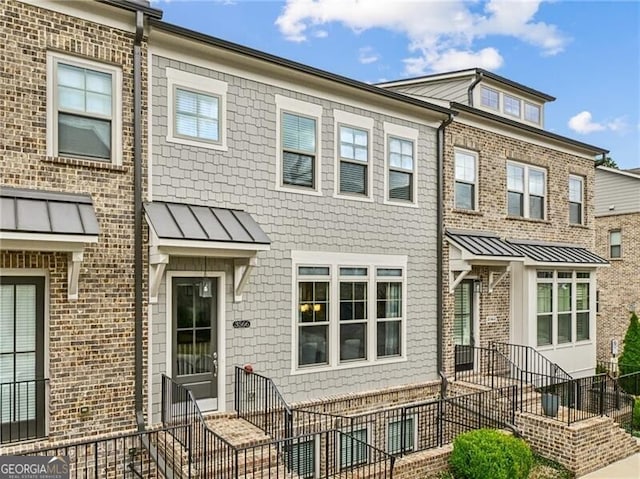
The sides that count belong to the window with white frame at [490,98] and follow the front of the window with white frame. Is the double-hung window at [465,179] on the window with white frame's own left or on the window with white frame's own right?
on the window with white frame's own right

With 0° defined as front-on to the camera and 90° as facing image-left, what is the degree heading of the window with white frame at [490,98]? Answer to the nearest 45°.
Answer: approximately 315°

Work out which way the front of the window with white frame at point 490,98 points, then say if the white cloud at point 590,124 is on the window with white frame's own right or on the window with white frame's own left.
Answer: on the window with white frame's own left

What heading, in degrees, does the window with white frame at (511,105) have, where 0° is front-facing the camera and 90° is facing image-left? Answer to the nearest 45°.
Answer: approximately 315°

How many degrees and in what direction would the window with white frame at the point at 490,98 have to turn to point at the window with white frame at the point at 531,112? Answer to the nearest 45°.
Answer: approximately 90° to its left
